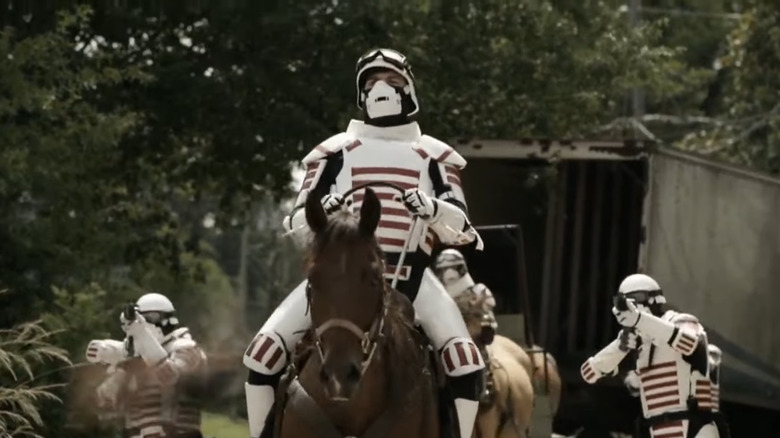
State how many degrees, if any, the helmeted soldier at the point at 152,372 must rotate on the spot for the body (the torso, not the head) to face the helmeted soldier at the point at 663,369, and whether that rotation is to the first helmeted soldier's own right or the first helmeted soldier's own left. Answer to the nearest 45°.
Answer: approximately 135° to the first helmeted soldier's own left

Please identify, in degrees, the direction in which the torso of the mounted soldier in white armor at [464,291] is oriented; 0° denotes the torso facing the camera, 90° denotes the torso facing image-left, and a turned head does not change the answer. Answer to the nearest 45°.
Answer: approximately 45°

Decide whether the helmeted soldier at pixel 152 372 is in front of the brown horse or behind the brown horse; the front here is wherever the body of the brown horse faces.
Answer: behind

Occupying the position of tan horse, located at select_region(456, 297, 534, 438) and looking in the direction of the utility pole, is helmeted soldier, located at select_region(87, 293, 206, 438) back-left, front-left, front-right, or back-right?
back-left

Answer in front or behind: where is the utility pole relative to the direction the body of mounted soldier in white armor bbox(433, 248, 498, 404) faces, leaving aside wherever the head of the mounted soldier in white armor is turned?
behind

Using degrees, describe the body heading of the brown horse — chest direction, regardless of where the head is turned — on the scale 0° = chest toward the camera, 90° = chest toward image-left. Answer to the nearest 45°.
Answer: approximately 0°

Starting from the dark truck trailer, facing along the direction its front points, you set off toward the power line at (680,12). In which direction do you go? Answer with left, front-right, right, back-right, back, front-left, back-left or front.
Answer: front-left

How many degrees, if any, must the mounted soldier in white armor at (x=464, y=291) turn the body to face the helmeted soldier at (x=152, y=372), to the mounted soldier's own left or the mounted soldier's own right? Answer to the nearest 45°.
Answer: approximately 45° to the mounted soldier's own right
